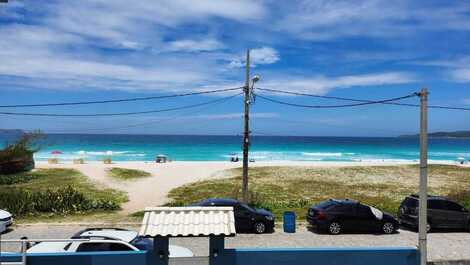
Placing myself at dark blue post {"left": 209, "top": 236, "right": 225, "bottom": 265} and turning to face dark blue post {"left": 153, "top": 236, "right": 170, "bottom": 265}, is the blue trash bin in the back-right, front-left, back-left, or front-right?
back-right

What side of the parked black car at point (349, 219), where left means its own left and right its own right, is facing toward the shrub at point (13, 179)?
back

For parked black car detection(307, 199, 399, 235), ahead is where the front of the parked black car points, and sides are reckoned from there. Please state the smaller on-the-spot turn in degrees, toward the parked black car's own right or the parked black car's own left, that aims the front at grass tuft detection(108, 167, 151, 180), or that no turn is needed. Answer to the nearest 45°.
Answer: approximately 135° to the parked black car's own left

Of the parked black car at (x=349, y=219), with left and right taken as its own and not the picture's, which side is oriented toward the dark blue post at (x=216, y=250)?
right

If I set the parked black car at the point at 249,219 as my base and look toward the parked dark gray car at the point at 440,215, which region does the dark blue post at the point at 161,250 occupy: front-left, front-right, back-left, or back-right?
back-right

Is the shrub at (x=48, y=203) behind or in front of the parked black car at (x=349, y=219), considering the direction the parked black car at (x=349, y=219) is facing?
behind

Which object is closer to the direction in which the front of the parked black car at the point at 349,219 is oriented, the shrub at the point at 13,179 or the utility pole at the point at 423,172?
the utility pole

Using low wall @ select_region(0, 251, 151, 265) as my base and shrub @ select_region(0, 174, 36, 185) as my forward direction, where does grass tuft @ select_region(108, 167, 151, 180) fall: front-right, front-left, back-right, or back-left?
front-right

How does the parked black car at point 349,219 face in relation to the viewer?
to the viewer's right

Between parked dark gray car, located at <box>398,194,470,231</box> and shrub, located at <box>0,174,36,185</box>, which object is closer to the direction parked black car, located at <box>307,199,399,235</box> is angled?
the parked dark gray car

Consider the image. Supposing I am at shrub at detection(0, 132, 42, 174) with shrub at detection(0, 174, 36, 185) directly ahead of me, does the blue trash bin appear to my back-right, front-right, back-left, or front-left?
front-left

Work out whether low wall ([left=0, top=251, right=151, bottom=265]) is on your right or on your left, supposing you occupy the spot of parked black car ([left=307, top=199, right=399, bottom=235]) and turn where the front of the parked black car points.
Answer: on your right
